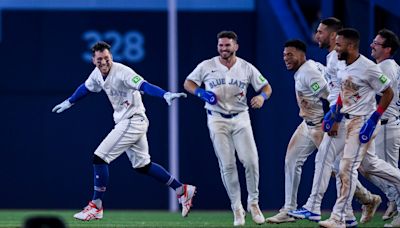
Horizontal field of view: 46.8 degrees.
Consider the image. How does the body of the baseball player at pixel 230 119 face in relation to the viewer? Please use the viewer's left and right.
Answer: facing the viewer

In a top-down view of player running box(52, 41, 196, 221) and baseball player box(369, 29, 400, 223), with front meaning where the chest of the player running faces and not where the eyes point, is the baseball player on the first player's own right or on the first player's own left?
on the first player's own left

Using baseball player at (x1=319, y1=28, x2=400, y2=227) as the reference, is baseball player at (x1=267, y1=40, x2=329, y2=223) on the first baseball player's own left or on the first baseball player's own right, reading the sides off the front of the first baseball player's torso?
on the first baseball player's own right

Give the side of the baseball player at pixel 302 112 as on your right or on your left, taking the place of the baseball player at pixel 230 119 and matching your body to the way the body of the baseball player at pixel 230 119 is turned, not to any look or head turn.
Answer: on your left

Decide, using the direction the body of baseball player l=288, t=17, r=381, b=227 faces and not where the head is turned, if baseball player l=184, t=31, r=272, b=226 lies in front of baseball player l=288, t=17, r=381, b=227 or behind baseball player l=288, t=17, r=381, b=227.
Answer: in front

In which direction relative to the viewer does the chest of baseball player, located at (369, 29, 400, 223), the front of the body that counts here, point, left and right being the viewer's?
facing to the left of the viewer

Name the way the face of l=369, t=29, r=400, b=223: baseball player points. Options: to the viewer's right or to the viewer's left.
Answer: to the viewer's left

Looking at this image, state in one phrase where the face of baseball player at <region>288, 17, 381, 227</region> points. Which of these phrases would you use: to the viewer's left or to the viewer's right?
to the viewer's left

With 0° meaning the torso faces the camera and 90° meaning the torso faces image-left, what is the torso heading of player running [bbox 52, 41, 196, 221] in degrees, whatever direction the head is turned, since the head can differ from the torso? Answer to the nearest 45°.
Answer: approximately 45°
